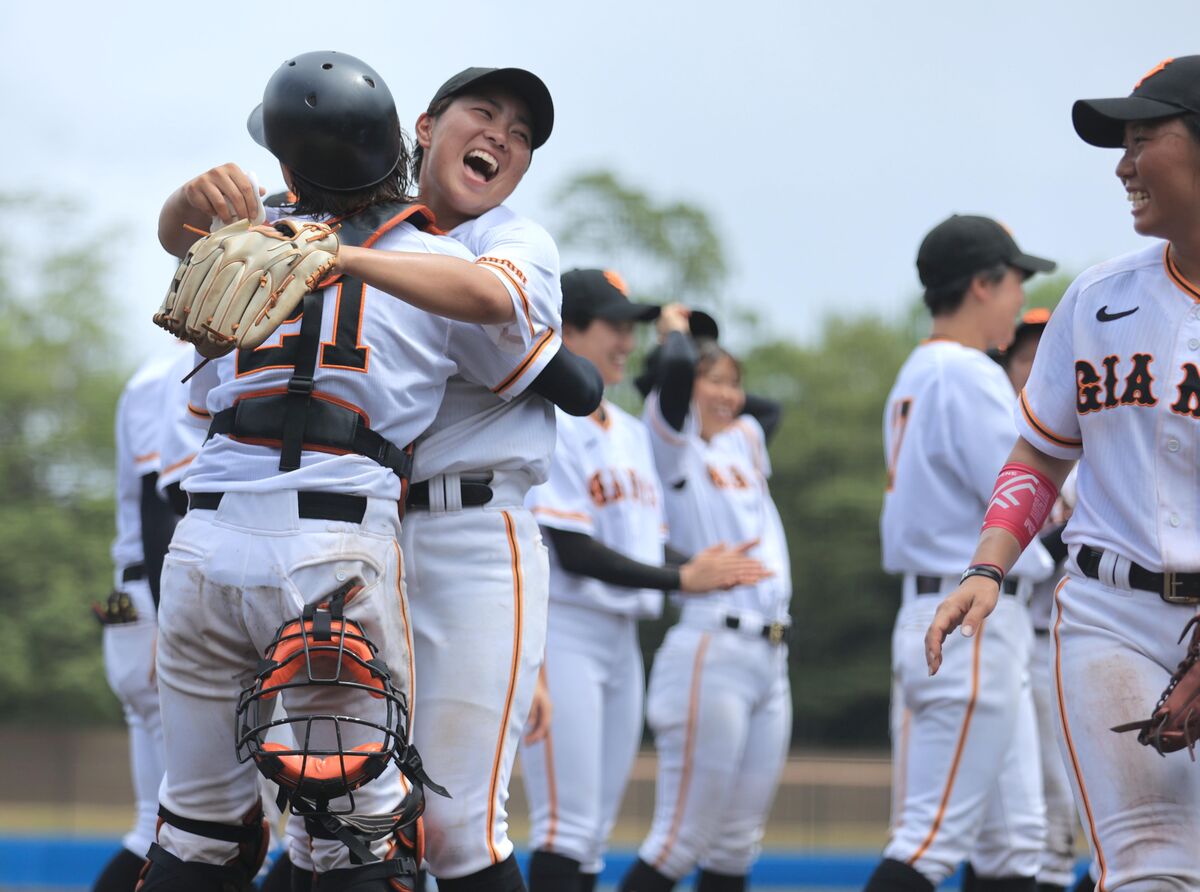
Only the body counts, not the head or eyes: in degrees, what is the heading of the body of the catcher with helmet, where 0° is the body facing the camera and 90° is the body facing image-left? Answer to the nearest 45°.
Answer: approximately 180°
